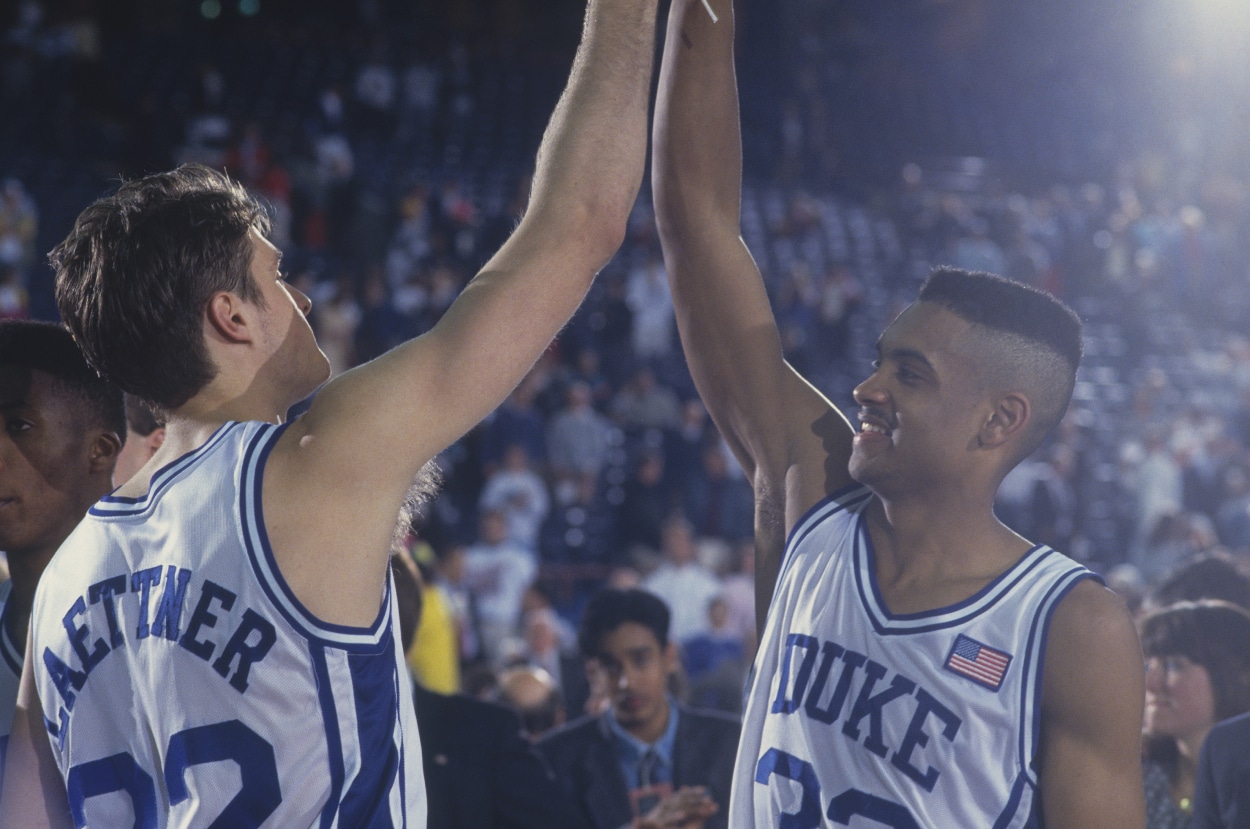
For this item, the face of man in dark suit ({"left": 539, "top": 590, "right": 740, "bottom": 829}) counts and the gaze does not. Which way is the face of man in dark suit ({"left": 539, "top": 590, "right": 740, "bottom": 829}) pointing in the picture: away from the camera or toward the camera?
toward the camera

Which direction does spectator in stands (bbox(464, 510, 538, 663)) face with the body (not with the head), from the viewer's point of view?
toward the camera

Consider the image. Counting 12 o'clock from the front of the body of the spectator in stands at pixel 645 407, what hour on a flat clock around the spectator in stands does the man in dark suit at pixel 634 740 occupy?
The man in dark suit is roughly at 12 o'clock from the spectator in stands.

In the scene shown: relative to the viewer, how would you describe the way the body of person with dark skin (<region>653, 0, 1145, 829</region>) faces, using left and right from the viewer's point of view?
facing the viewer and to the left of the viewer

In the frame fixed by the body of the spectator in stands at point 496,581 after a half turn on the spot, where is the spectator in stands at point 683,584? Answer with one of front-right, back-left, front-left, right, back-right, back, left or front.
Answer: right

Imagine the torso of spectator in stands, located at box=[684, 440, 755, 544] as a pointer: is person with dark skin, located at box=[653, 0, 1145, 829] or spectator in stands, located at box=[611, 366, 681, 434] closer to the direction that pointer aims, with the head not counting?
the person with dark skin

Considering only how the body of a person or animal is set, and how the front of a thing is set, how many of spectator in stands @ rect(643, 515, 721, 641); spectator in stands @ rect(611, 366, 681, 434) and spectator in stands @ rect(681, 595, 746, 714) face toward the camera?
3

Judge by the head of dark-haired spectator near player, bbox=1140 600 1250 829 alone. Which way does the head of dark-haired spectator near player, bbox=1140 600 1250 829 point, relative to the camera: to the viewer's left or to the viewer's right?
to the viewer's left

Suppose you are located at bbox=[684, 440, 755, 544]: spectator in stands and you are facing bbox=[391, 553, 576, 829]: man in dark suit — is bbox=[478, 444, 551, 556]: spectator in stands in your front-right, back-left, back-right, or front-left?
front-right

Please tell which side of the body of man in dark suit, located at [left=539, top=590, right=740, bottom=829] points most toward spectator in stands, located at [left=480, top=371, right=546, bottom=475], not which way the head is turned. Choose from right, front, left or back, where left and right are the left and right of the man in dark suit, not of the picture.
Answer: back

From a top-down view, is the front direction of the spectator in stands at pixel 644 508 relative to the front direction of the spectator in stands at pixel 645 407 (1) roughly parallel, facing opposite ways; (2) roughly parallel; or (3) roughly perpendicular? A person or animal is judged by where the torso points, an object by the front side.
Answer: roughly parallel

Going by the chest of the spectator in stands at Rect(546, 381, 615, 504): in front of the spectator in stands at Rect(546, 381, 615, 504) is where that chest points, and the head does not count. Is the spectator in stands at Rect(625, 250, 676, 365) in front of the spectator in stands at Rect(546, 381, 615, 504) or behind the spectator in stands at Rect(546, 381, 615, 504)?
behind

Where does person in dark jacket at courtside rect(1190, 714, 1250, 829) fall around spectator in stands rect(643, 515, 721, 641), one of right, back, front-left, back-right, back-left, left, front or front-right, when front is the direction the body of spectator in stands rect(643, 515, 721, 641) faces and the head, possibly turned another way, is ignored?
front

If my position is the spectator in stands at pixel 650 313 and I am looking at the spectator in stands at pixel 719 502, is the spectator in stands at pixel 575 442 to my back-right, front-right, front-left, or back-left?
front-right

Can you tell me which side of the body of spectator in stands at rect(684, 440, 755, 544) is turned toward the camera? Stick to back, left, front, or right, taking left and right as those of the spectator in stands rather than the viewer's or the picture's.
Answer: front

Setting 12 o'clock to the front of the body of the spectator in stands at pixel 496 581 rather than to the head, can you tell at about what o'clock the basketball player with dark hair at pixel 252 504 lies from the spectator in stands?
The basketball player with dark hair is roughly at 12 o'clock from the spectator in stands.

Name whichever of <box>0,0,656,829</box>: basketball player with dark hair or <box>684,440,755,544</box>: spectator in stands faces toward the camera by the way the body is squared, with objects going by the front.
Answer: the spectator in stands
